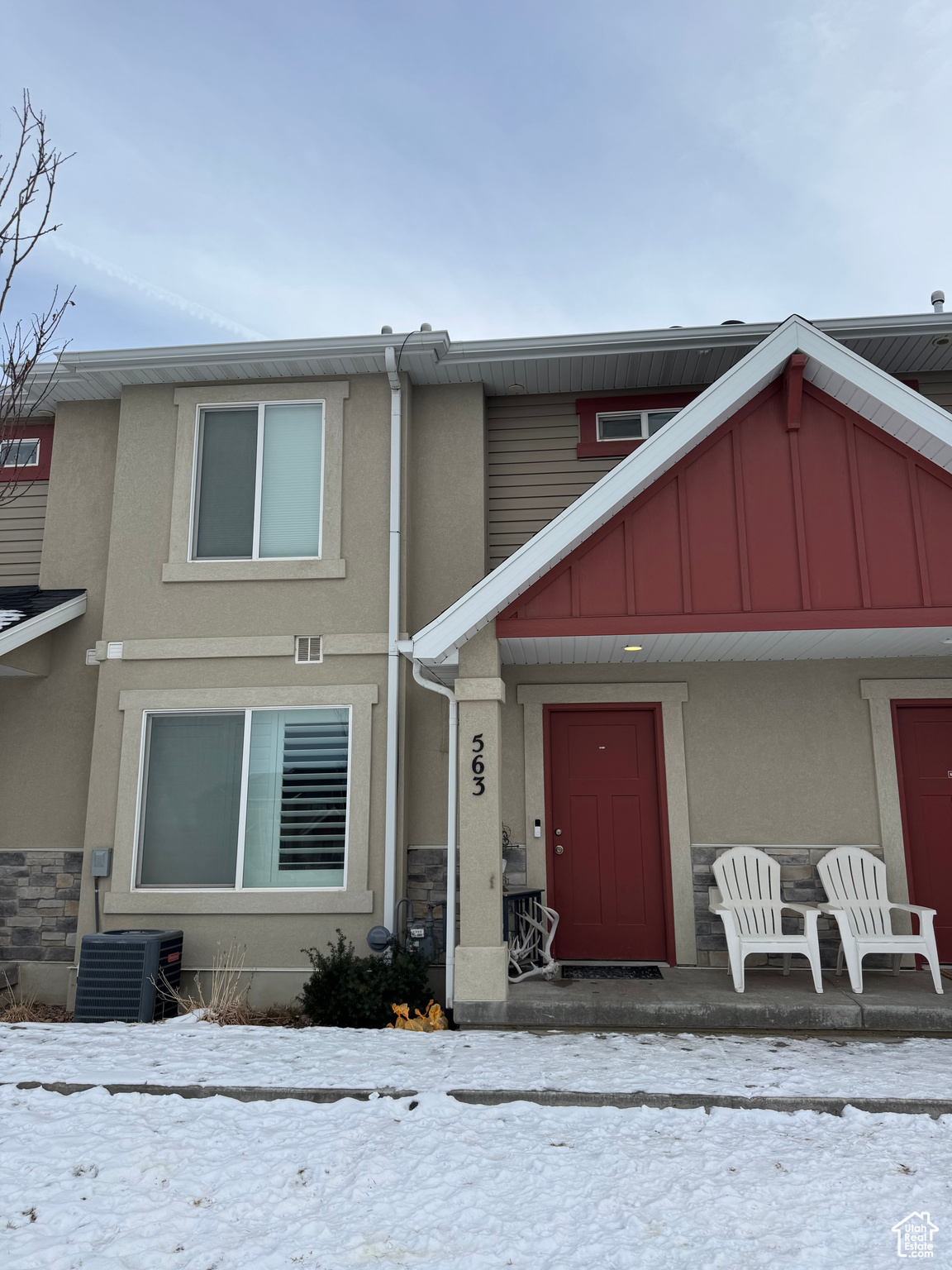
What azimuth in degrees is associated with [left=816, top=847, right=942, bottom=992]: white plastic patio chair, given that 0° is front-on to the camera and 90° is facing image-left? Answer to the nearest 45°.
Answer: approximately 315°

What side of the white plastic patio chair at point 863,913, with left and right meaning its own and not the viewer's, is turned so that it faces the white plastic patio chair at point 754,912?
right

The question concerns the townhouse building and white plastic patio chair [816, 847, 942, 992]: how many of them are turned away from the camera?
0

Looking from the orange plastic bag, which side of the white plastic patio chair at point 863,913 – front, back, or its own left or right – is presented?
right

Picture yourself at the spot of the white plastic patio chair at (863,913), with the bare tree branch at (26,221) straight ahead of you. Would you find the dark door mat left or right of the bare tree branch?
right
